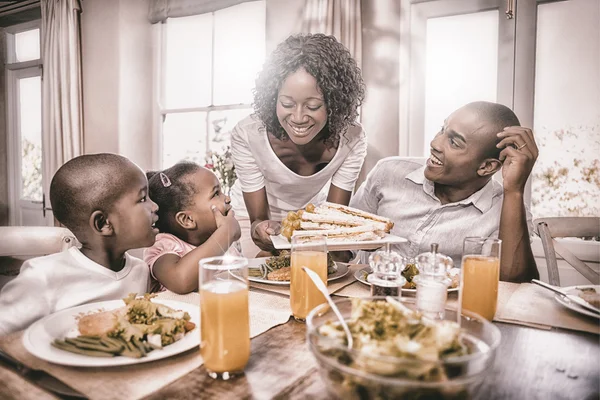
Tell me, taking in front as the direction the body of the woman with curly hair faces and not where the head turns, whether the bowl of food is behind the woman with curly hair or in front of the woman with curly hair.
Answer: in front

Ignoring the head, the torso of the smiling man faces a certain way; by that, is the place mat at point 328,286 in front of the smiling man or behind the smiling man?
in front

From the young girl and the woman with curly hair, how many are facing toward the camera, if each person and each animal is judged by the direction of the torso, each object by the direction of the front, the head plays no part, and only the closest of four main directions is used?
1

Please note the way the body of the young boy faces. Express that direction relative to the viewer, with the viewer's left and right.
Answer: facing the viewer and to the right of the viewer

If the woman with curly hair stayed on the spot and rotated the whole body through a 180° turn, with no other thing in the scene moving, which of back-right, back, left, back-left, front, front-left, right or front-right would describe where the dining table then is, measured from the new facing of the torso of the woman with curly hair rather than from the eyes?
back

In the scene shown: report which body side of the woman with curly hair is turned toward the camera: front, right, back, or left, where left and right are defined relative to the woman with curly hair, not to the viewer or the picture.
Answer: front

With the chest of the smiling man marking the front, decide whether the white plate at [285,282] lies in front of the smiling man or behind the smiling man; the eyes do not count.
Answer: in front

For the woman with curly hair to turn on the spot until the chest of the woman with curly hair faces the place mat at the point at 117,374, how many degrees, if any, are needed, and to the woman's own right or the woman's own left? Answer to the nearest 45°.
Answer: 0° — they already face it

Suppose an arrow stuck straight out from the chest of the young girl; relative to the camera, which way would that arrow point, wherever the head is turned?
to the viewer's right

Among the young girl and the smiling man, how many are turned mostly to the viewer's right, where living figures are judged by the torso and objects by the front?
1
